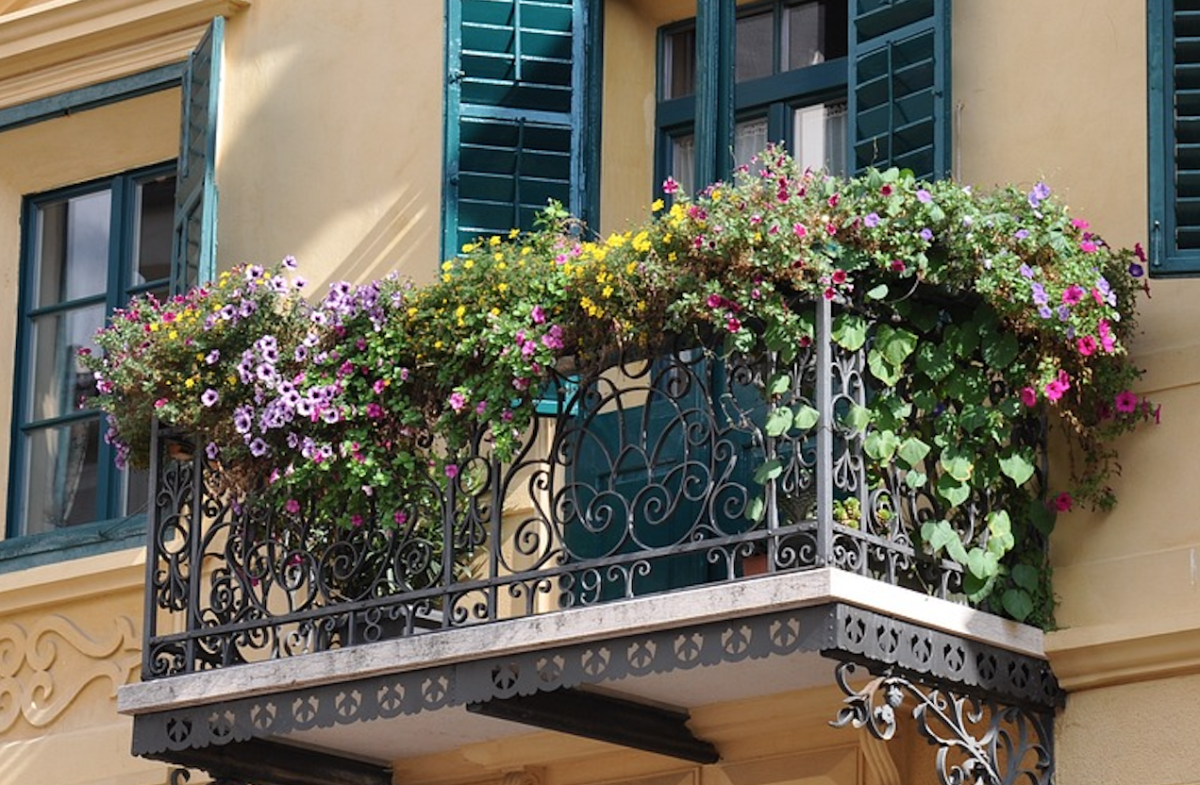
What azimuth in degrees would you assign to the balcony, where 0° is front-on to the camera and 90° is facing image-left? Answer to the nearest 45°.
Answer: approximately 45°

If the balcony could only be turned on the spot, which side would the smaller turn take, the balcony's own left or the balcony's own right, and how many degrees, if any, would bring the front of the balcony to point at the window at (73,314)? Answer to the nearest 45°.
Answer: approximately 90° to the balcony's own right

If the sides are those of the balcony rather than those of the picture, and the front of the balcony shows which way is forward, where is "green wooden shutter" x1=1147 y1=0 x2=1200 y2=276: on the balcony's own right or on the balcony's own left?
on the balcony's own left
